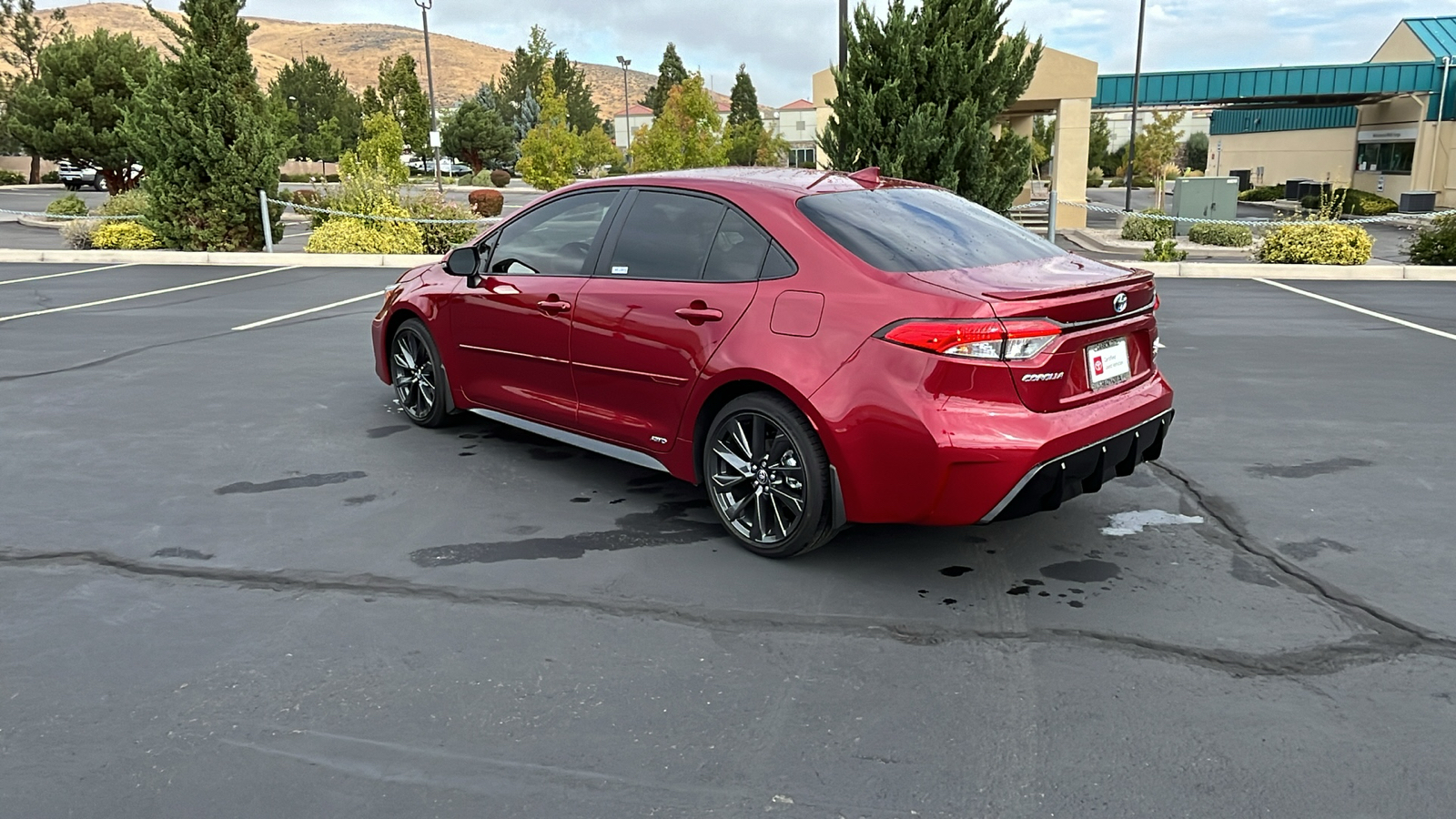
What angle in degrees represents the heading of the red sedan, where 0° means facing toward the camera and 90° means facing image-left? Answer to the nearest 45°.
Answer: approximately 135°

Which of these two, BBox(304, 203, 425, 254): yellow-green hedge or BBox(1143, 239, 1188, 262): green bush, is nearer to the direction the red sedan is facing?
the yellow-green hedge

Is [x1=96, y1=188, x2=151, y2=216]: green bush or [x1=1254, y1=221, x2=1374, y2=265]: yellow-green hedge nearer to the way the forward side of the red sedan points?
the green bush

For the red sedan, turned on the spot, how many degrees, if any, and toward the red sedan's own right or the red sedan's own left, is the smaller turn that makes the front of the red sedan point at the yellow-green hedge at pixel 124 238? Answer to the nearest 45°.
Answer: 0° — it already faces it

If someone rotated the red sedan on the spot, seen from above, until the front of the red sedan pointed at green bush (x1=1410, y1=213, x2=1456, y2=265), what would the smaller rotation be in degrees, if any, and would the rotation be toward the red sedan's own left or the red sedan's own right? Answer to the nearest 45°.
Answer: approximately 90° to the red sedan's own right

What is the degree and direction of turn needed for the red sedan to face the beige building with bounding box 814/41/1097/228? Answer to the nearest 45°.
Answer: approximately 45° to its right

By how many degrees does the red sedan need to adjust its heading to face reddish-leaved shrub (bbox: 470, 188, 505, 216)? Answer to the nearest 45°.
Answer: approximately 45° to its right

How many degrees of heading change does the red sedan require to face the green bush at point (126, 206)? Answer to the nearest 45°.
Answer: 0° — it already faces it

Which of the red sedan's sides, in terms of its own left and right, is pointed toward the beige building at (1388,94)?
right

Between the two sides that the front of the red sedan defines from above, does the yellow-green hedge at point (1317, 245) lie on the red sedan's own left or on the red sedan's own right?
on the red sedan's own right

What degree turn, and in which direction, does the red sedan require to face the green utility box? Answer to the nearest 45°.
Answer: approximately 90° to its right

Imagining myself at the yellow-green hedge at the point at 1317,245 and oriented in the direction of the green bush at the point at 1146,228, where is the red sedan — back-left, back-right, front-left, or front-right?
back-left
